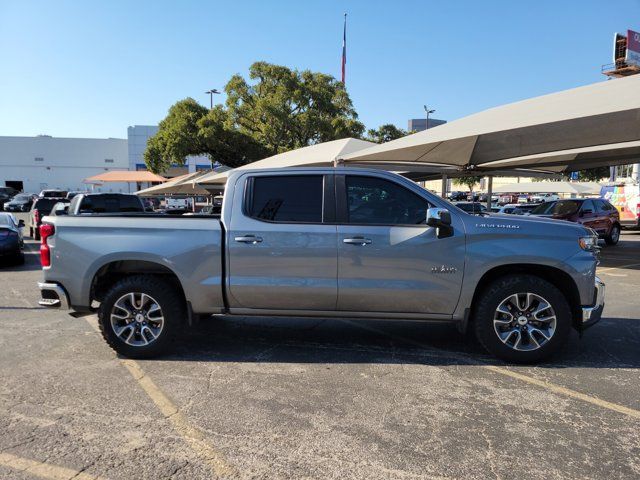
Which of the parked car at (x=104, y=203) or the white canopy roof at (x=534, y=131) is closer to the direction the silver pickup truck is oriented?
the white canopy roof

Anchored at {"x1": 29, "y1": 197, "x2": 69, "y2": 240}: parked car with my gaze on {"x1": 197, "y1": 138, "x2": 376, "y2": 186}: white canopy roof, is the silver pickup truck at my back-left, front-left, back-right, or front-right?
front-right

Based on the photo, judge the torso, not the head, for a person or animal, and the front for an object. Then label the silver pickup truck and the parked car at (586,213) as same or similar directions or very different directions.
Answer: very different directions

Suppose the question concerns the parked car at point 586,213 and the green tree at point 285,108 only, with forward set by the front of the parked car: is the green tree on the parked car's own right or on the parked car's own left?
on the parked car's own right

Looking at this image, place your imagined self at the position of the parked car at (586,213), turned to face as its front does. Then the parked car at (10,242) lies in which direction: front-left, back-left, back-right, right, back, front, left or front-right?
front

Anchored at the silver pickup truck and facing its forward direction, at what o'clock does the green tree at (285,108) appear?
The green tree is roughly at 9 o'clock from the silver pickup truck.

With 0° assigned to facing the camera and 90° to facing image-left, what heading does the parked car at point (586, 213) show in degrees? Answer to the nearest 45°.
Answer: approximately 45°

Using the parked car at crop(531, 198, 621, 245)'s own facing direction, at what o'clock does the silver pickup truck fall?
The silver pickup truck is roughly at 11 o'clock from the parked car.

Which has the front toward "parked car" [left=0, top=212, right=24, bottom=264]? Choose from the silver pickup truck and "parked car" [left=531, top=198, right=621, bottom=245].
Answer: "parked car" [left=531, top=198, right=621, bottom=245]

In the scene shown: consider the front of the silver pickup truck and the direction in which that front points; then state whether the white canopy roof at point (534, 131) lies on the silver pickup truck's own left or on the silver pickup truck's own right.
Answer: on the silver pickup truck's own left

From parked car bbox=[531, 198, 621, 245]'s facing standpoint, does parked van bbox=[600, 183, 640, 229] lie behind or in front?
behind

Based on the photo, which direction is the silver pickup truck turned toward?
to the viewer's right

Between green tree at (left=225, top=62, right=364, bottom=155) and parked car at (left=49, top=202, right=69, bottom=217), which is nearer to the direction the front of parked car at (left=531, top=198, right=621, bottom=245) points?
the parked car

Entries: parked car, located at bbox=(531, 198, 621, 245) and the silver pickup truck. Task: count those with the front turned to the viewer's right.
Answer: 1

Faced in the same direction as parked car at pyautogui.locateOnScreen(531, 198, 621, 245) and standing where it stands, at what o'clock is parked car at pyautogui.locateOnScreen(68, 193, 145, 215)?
parked car at pyautogui.locateOnScreen(68, 193, 145, 215) is roughly at 12 o'clock from parked car at pyautogui.locateOnScreen(531, 198, 621, 245).

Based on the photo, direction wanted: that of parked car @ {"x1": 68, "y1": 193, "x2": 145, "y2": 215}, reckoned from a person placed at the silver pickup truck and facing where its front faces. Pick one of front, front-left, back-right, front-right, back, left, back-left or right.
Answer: back-left

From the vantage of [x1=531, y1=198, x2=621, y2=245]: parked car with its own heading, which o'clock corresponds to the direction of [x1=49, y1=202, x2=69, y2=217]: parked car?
[x1=49, y1=202, x2=69, y2=217]: parked car is roughly at 12 o'clock from [x1=531, y1=198, x2=621, y2=245]: parked car.

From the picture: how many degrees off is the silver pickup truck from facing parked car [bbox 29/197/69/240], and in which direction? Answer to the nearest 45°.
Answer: approximately 135° to its left
